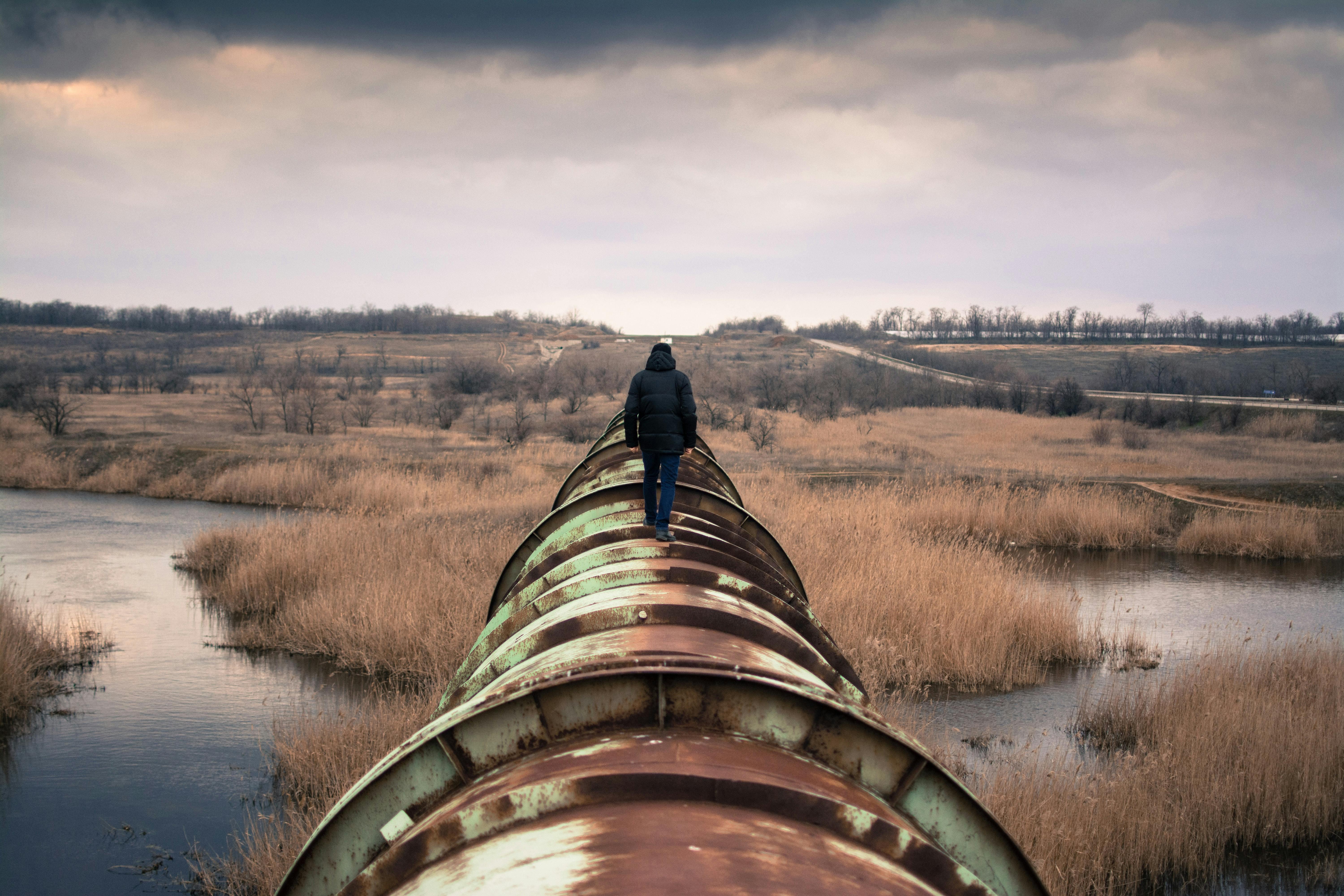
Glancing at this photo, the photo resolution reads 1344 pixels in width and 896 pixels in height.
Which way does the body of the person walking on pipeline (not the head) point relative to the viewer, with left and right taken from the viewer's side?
facing away from the viewer

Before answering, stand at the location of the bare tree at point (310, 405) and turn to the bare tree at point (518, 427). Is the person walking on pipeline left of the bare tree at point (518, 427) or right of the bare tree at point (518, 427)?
right

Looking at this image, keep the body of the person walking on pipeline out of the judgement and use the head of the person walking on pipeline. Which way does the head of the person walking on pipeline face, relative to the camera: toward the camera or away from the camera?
away from the camera

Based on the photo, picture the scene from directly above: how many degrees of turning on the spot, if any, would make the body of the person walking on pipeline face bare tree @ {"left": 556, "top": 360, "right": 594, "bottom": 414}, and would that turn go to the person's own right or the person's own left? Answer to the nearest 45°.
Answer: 0° — they already face it

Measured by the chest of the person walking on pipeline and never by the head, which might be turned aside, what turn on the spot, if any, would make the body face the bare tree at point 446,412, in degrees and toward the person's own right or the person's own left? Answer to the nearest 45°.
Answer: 0° — they already face it

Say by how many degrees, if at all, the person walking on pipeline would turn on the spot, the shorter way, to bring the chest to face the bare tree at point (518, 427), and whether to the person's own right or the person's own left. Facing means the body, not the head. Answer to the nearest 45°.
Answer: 0° — they already face it

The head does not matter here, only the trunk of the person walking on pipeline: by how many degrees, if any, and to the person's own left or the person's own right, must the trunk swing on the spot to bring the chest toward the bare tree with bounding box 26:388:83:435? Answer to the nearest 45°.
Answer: approximately 45° to the person's own left
